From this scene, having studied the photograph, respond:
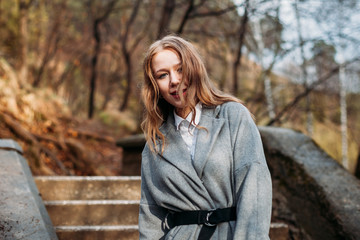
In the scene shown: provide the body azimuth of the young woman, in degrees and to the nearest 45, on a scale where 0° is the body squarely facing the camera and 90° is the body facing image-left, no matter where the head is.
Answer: approximately 0°

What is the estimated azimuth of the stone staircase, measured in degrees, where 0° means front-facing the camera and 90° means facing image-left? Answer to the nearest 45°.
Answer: approximately 0°

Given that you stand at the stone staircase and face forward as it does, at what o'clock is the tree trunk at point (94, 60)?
The tree trunk is roughly at 6 o'clock from the stone staircase.

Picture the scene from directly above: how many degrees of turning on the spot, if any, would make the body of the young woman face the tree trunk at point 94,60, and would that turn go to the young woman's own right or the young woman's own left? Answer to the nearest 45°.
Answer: approximately 180°

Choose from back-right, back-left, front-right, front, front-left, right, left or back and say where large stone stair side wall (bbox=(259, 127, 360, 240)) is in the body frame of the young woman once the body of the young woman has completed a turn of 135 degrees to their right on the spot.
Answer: right

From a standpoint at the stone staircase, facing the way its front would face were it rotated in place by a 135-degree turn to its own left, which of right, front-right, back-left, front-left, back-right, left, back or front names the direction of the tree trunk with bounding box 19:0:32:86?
front-left

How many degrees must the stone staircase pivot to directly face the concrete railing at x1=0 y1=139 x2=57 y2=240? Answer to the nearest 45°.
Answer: approximately 45° to its right
